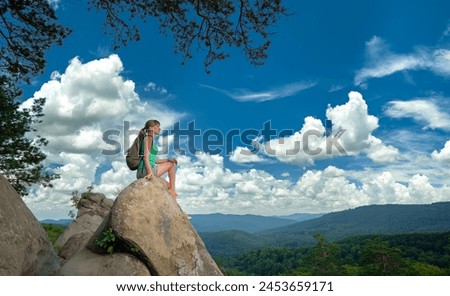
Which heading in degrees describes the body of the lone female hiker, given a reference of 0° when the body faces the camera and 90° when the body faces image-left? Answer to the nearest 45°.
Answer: approximately 270°

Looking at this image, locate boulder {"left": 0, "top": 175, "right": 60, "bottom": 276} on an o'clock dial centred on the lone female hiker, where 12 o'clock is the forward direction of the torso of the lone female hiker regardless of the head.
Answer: The boulder is roughly at 6 o'clock from the lone female hiker.
